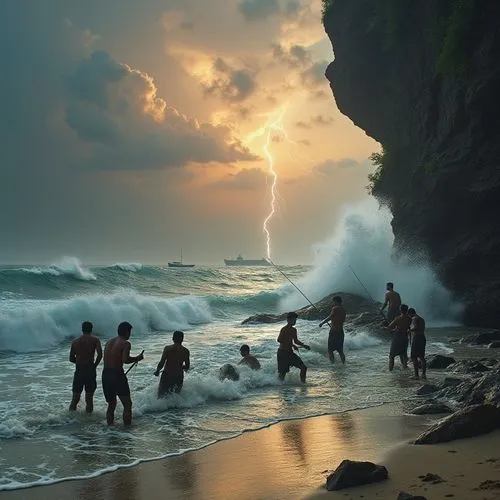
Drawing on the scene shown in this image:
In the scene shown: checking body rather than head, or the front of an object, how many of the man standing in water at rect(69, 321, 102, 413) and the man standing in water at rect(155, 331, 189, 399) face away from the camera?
2

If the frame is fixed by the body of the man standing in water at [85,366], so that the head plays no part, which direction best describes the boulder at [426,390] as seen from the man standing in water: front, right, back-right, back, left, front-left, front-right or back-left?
right

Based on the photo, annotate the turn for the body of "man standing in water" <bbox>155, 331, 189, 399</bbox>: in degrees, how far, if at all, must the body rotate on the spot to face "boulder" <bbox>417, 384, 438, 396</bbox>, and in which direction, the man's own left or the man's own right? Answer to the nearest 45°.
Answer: approximately 90° to the man's own right

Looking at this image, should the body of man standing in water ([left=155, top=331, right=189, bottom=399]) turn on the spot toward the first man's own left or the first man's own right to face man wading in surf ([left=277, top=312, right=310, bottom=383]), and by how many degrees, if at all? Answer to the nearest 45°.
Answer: approximately 45° to the first man's own right

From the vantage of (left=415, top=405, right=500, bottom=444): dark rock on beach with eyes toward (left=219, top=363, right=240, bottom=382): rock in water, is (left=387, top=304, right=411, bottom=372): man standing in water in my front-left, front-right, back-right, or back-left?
front-right

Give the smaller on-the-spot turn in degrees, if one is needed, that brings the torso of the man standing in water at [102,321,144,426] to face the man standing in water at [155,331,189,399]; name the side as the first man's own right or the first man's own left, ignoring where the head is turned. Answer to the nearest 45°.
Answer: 0° — they already face them

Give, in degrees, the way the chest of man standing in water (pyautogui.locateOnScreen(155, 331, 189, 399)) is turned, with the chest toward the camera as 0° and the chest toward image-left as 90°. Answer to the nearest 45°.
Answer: approximately 180°

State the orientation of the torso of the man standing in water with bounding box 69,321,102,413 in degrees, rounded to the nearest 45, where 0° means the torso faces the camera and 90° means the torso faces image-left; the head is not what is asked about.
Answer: approximately 180°

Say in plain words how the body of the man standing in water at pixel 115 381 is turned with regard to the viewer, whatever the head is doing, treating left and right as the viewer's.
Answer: facing away from the viewer and to the right of the viewer

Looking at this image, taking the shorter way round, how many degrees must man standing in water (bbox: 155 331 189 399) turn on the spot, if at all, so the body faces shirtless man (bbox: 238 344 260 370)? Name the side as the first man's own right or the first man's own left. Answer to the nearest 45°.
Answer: approximately 45° to the first man's own right

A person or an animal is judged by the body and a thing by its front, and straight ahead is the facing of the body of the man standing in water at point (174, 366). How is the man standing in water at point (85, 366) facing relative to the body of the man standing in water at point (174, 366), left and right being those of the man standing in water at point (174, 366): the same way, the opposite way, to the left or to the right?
the same way

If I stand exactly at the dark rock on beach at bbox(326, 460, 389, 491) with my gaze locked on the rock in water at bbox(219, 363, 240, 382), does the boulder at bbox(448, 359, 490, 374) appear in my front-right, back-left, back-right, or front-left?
front-right

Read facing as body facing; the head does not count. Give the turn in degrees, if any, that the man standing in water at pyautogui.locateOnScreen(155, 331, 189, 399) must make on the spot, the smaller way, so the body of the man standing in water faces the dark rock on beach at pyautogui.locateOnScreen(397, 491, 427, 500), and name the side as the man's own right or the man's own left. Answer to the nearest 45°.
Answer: approximately 180°

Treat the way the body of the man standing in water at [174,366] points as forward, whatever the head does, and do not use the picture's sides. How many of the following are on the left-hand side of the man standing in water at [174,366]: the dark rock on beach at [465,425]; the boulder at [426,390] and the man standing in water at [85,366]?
1

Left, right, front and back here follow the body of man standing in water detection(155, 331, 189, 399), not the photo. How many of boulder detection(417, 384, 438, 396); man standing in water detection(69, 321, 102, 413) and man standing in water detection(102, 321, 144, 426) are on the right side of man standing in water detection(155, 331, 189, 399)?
1

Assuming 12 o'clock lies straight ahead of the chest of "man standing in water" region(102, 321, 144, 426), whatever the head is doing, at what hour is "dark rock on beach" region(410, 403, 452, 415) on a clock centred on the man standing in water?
The dark rock on beach is roughly at 2 o'clock from the man standing in water.

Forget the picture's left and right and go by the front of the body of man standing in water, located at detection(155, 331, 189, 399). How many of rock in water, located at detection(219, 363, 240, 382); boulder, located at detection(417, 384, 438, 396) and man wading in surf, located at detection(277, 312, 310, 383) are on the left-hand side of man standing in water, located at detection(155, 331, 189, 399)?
0

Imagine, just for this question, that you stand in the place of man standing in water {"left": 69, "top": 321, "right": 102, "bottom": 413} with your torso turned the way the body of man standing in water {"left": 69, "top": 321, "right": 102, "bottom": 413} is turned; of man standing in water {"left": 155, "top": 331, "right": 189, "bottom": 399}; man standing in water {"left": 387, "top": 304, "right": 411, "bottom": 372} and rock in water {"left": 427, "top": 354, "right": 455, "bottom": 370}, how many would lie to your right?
3

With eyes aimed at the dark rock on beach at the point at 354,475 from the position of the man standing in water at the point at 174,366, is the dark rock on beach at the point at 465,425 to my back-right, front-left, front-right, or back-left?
front-left
